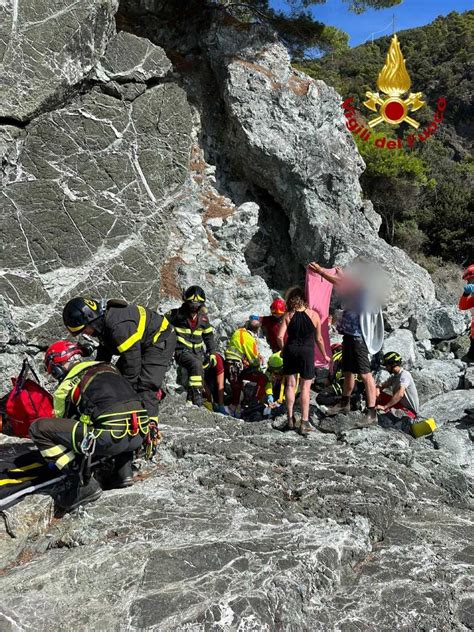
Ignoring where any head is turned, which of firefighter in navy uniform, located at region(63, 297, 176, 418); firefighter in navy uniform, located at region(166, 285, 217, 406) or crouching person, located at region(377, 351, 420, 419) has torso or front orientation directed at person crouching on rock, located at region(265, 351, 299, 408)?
the crouching person

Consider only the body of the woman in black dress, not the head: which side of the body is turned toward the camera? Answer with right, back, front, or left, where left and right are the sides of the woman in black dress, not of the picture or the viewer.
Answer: back

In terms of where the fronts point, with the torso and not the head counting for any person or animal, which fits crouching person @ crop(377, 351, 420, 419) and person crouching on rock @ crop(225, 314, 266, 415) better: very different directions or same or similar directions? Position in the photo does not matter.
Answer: very different directions

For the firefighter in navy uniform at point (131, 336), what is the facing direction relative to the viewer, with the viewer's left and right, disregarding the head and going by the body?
facing to the left of the viewer

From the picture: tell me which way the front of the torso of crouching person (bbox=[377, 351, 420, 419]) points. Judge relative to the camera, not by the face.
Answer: to the viewer's left

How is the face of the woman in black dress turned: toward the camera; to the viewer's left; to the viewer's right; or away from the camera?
away from the camera

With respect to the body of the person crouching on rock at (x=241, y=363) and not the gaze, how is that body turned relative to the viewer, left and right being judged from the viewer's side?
facing to the right of the viewer
